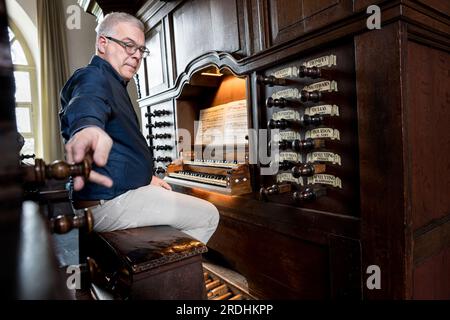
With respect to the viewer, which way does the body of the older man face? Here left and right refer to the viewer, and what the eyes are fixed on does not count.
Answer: facing to the right of the viewer

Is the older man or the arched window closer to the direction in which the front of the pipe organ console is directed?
the older man

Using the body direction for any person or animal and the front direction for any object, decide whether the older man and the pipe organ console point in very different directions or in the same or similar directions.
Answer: very different directions

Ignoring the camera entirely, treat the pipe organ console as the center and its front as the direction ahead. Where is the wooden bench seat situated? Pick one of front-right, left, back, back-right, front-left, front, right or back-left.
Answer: front

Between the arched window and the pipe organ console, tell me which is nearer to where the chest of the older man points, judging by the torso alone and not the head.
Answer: the pipe organ console

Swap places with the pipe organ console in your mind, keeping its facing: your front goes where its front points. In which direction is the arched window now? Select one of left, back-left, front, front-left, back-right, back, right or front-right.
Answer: right

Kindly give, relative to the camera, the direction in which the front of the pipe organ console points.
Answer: facing the viewer and to the left of the viewer

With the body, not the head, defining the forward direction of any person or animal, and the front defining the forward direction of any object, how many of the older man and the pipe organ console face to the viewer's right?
1

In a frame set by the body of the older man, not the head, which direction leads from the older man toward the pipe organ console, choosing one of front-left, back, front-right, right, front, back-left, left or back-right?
front

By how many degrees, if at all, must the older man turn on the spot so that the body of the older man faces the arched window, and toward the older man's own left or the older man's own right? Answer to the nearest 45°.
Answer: approximately 90° to the older man's own left

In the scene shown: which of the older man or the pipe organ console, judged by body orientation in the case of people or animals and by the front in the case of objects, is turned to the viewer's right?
the older man
